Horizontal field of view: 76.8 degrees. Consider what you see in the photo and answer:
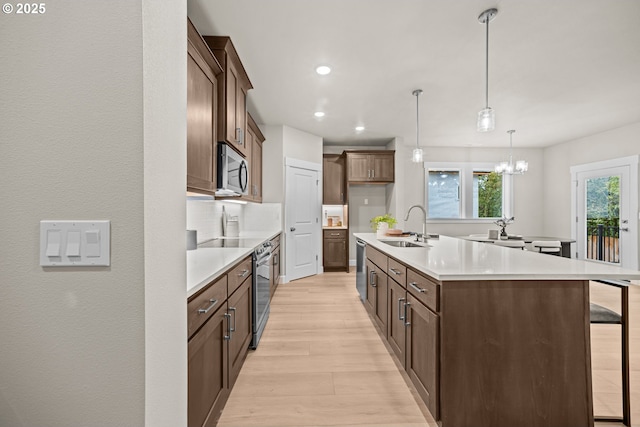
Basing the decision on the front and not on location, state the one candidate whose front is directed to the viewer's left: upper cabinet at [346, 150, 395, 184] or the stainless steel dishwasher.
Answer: the stainless steel dishwasher

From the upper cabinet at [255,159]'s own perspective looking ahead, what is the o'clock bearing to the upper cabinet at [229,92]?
the upper cabinet at [229,92] is roughly at 3 o'clock from the upper cabinet at [255,159].

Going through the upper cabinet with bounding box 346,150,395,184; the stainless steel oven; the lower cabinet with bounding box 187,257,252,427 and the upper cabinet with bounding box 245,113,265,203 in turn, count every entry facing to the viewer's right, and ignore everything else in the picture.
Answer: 3

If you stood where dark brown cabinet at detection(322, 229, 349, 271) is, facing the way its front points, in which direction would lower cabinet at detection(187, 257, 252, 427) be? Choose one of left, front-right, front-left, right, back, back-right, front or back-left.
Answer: front

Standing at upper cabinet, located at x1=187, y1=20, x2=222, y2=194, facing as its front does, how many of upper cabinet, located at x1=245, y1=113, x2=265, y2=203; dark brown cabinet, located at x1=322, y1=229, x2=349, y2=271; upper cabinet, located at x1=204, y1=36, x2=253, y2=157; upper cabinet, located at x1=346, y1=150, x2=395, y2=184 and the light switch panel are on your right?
1

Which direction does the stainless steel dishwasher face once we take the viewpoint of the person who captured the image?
facing to the left of the viewer

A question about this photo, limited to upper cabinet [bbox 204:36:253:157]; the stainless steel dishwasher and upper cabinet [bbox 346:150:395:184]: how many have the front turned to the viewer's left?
1

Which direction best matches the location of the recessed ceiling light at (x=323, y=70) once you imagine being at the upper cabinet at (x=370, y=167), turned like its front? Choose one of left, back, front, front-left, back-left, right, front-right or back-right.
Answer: front

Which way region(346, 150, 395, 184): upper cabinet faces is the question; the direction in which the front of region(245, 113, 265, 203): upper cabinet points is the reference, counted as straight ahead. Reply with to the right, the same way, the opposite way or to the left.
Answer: to the right

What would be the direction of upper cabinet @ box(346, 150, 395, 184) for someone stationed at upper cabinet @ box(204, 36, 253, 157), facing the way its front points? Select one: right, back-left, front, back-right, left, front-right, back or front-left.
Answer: front-left

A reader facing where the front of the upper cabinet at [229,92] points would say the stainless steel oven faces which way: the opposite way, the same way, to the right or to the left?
the same way

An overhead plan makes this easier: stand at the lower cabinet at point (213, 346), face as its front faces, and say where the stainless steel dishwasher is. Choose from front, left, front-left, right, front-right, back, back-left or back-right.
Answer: front-left

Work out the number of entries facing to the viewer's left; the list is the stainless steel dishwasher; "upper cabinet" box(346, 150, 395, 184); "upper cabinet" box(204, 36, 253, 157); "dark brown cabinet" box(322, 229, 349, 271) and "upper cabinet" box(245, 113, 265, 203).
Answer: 1

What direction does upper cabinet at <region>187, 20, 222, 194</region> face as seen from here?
to the viewer's right

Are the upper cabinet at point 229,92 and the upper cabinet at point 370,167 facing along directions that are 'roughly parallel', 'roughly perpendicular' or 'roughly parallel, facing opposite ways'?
roughly perpendicular

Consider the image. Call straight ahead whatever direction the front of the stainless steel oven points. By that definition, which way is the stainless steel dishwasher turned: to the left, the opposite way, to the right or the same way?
the opposite way

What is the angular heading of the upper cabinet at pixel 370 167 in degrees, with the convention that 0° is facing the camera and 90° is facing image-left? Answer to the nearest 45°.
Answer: approximately 0°

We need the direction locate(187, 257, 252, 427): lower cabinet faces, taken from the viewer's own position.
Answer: facing to the right of the viewer

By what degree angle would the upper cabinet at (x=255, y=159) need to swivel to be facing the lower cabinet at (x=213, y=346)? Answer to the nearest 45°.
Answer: approximately 90° to its right

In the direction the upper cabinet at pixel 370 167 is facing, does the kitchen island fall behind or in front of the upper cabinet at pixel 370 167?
in front
